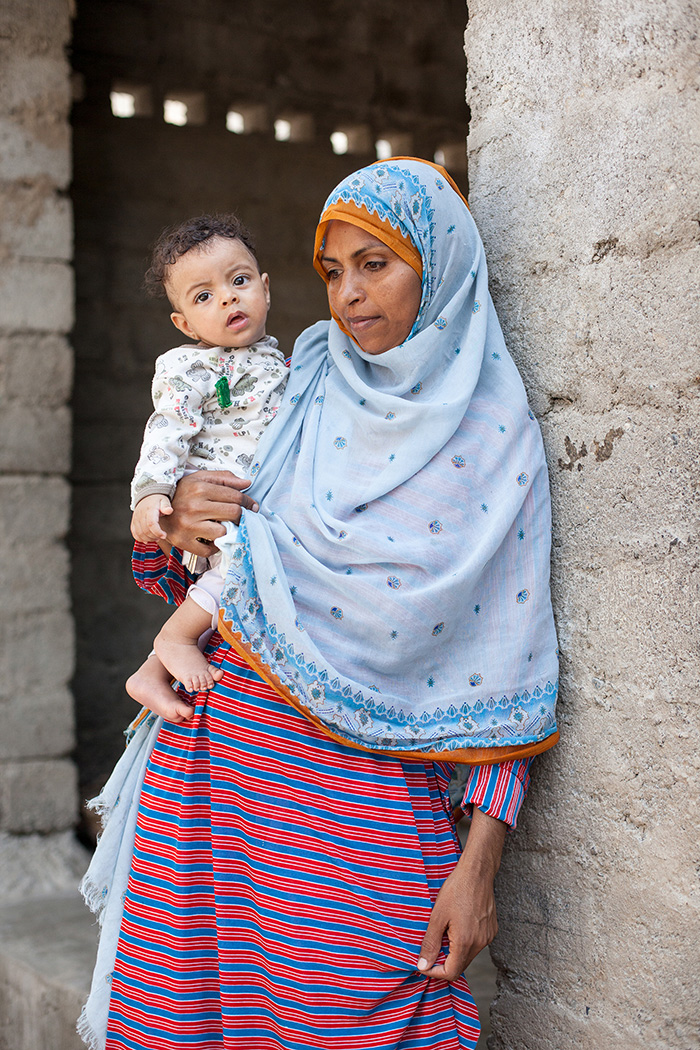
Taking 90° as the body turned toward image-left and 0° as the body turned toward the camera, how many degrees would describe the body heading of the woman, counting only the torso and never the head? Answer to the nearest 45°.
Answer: approximately 45°

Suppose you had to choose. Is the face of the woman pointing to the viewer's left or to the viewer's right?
to the viewer's left
